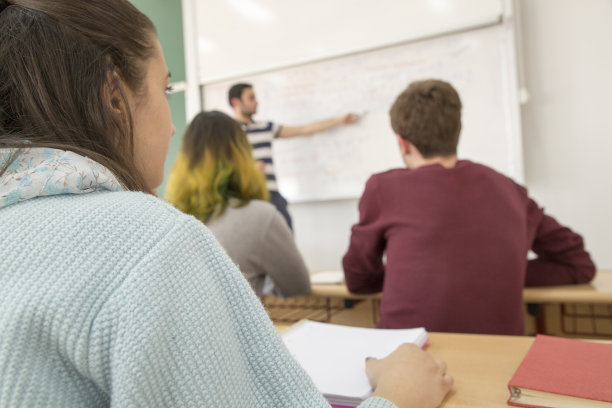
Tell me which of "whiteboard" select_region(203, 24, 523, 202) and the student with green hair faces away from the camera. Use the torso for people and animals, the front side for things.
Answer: the student with green hair

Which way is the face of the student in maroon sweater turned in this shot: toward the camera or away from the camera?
away from the camera

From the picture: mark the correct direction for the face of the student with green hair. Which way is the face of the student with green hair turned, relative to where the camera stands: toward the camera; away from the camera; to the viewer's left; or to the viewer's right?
away from the camera

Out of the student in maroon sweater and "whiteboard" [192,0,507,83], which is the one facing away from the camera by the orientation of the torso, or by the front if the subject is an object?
the student in maroon sweater

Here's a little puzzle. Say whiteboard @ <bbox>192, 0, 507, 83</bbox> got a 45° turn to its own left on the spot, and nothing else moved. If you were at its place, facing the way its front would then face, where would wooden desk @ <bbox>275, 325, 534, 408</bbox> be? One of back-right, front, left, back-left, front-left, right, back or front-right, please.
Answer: front

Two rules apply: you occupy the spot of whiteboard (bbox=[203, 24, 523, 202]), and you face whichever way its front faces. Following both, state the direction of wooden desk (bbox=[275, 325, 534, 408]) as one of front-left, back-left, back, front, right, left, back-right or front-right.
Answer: front-left

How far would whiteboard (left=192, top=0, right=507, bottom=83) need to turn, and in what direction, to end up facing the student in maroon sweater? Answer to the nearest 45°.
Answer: approximately 45° to its left

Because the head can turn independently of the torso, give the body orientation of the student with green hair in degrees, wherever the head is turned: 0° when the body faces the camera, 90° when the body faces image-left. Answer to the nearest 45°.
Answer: approximately 180°

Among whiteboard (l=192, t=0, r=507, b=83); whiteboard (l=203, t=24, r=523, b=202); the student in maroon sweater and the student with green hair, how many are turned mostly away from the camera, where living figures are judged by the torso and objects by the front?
2

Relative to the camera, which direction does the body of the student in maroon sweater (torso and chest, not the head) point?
away from the camera

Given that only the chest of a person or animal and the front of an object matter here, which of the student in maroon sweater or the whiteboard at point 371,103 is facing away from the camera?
the student in maroon sweater
